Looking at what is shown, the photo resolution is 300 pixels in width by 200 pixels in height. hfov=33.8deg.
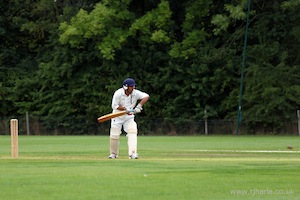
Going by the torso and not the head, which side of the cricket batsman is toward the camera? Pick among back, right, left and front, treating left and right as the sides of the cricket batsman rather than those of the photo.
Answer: front

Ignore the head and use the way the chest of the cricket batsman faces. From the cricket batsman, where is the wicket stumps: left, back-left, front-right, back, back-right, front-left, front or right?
right
